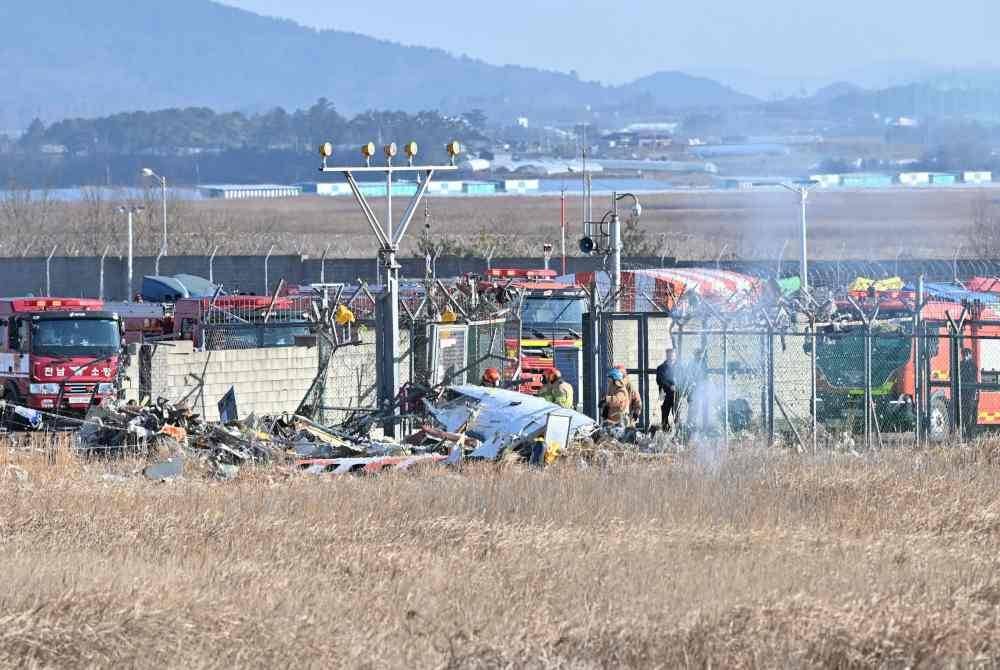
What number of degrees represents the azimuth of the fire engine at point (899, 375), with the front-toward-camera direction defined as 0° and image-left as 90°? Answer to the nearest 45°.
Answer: approximately 45°

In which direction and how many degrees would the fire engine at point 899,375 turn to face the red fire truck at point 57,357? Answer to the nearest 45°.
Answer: approximately 45° to its right

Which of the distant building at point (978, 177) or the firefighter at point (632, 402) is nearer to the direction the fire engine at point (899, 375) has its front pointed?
the firefighter

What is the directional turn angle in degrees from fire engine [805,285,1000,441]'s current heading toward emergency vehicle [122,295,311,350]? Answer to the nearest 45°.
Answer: approximately 90° to its right

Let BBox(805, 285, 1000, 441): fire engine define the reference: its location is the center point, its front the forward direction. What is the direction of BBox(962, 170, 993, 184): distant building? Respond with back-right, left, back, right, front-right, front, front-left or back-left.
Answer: back-right

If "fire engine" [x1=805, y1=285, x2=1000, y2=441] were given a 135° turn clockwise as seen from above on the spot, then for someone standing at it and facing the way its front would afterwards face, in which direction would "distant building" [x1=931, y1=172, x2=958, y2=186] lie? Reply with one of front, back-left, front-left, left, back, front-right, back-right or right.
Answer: front

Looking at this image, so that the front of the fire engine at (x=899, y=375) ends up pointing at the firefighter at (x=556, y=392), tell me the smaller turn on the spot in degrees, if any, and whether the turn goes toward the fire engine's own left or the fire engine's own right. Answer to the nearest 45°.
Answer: approximately 45° to the fire engine's own right

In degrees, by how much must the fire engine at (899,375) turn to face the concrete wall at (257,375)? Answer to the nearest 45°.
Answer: approximately 45° to its right
